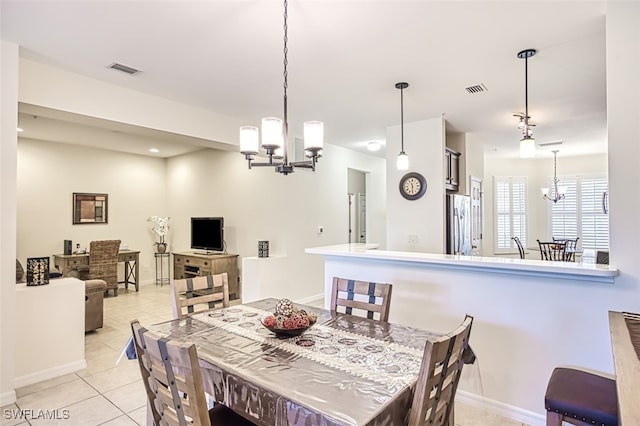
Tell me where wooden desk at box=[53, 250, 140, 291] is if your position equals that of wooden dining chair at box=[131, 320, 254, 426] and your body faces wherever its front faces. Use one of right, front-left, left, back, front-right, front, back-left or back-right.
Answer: front-left

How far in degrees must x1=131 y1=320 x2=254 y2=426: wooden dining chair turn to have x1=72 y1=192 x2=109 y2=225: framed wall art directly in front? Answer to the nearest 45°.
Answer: approximately 45° to its left

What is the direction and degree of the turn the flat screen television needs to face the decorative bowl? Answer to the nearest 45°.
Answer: approximately 45° to its left

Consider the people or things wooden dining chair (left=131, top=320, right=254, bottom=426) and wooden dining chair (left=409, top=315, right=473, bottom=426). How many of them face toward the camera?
0

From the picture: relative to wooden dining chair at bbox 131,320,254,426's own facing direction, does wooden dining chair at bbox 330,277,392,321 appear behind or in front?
in front

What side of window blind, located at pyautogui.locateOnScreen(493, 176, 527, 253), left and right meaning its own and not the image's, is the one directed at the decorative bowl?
front
